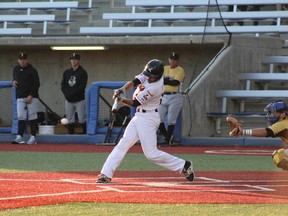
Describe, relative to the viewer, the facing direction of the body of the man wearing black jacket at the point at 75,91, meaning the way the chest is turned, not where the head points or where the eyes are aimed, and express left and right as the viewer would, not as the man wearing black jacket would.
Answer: facing the viewer

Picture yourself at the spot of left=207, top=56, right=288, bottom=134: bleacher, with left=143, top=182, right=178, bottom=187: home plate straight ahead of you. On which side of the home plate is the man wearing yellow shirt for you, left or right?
right

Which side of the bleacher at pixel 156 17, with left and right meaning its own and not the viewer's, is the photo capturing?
front

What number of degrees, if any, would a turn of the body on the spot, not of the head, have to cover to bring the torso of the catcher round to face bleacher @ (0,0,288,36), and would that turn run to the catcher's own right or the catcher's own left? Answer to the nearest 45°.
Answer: approximately 90° to the catcher's own right

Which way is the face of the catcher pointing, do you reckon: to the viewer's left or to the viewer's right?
to the viewer's left

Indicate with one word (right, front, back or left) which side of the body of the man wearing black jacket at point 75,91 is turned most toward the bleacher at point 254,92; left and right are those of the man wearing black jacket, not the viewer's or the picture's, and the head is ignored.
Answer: left

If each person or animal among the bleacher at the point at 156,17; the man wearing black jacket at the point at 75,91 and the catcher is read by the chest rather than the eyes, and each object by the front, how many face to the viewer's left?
1

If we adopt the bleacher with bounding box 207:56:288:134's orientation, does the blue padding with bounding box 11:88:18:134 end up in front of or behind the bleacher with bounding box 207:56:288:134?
in front

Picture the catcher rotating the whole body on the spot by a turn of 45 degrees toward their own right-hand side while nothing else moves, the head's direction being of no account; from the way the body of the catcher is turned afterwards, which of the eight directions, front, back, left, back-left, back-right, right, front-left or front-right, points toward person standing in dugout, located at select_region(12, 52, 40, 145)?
front

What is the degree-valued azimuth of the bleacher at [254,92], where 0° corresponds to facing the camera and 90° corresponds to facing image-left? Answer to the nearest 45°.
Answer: approximately 45°

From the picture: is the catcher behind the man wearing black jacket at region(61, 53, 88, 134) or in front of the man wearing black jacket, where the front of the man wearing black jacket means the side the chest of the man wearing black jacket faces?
in front

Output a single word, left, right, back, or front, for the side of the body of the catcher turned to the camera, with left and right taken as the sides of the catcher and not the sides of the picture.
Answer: left
